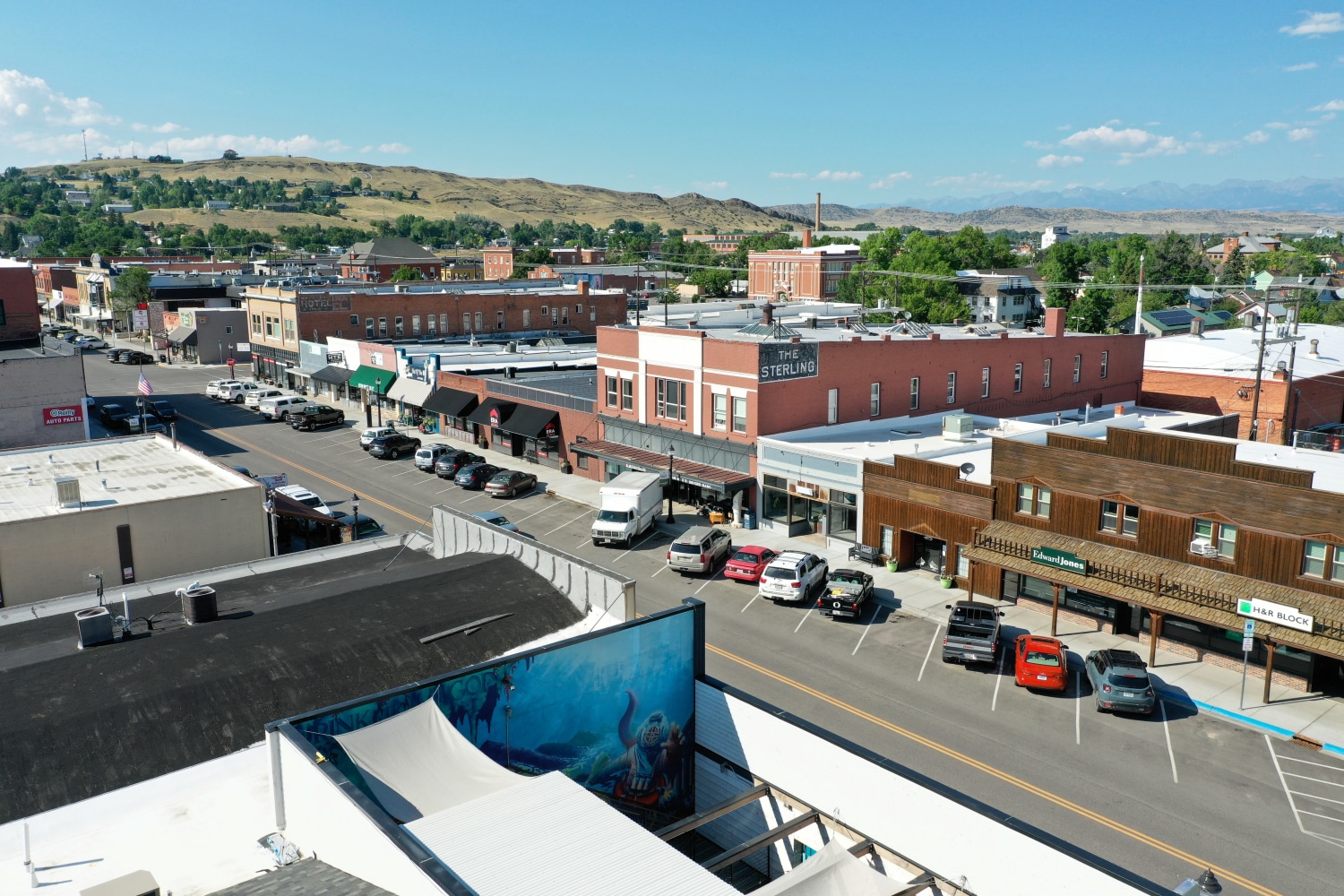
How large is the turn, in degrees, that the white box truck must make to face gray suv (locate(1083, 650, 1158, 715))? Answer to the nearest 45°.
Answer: approximately 90° to its left

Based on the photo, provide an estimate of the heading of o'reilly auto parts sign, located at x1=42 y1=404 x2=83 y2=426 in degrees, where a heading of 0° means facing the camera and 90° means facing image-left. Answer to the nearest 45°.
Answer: approximately 0°

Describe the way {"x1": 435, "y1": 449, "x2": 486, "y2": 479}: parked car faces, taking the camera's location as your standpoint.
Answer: facing away from the viewer and to the right of the viewer

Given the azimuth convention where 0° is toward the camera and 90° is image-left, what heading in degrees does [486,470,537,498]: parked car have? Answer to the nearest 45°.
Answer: approximately 225°

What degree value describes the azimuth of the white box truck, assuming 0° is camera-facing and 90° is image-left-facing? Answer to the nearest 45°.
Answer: approximately 45°

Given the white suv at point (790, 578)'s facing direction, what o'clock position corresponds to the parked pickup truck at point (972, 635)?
The parked pickup truck is roughly at 3 o'clock from the white suv.

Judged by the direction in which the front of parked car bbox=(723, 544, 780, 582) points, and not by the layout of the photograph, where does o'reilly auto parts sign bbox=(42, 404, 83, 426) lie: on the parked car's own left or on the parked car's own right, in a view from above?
on the parked car's own left

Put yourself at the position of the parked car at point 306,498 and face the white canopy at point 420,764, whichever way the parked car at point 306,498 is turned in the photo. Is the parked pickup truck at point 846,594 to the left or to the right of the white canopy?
left

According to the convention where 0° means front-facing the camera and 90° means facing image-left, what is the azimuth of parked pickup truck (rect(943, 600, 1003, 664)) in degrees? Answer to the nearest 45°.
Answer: approximately 180°

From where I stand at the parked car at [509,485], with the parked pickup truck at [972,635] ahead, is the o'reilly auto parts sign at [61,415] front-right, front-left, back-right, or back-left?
back-right

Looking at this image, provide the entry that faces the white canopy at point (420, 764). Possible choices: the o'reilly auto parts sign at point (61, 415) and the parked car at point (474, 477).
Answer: the o'reilly auto parts sign

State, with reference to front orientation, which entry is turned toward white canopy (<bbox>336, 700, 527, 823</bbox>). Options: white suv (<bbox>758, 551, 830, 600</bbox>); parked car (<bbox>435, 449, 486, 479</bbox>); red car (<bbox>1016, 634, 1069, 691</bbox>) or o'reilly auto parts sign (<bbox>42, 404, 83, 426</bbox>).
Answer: the o'reilly auto parts sign

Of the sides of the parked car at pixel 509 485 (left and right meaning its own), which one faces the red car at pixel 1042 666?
right

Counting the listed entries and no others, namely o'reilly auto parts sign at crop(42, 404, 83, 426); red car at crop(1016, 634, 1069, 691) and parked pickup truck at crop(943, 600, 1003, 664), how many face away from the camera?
2

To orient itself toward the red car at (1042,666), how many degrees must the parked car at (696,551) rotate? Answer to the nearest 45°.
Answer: approximately 90° to its right

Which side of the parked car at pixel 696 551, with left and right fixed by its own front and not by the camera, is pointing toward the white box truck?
left

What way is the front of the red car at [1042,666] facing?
away from the camera
